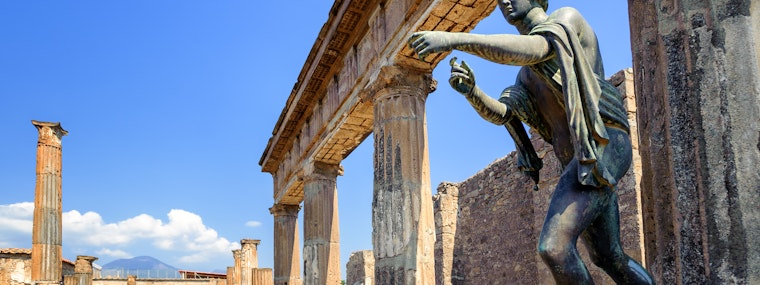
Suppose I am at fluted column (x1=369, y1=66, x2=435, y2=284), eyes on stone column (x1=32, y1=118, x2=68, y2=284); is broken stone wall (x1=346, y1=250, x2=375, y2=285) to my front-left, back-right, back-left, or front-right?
front-right

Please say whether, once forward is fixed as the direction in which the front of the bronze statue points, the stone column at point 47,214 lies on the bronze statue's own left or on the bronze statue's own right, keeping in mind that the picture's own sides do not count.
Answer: on the bronze statue's own right

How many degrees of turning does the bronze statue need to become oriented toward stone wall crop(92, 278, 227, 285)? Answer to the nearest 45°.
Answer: approximately 45° to its right

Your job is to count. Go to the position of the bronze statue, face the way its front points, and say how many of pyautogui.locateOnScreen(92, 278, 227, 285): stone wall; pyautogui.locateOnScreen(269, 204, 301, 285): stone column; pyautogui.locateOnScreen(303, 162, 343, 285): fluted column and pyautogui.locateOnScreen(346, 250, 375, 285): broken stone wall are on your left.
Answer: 0

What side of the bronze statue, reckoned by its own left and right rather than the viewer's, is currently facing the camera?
left

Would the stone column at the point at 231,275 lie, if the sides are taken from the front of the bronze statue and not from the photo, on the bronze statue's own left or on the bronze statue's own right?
on the bronze statue's own right
